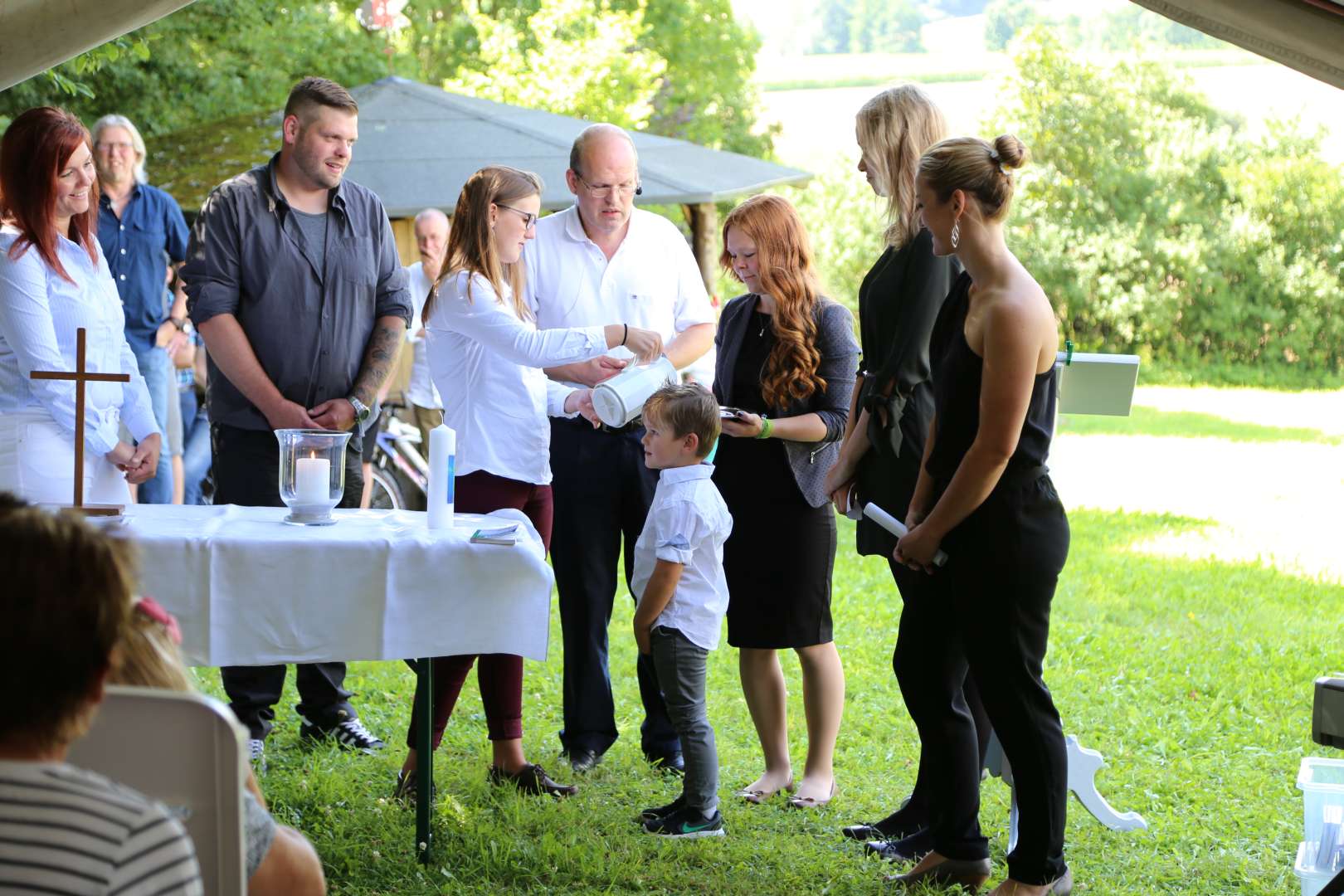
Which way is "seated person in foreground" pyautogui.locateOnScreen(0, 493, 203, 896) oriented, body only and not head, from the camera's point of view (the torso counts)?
away from the camera

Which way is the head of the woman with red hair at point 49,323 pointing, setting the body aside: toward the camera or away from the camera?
toward the camera

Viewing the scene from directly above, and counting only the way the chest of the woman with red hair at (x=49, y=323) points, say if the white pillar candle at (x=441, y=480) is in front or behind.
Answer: in front

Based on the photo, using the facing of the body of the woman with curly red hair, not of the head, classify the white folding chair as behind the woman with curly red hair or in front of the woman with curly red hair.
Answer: in front

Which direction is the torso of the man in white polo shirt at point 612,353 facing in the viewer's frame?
toward the camera

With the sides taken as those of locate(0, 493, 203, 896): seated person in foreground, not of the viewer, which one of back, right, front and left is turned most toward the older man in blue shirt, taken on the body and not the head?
front

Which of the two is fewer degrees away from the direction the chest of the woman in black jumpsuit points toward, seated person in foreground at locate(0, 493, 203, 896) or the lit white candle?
the lit white candle

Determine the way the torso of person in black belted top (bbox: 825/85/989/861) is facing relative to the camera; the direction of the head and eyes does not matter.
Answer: to the viewer's left

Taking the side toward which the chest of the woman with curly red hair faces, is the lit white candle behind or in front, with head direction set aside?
in front

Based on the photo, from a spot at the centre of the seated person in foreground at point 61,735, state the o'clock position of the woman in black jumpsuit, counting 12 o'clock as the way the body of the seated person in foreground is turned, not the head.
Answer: The woman in black jumpsuit is roughly at 2 o'clock from the seated person in foreground.

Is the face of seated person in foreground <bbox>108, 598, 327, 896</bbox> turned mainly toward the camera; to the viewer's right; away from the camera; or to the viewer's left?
away from the camera

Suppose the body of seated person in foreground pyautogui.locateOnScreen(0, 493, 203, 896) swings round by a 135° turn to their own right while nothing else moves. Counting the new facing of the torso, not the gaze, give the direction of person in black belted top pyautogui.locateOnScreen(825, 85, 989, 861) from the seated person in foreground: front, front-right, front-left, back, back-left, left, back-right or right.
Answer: left

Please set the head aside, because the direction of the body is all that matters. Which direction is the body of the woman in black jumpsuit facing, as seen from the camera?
to the viewer's left

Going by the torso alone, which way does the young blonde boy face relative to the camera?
to the viewer's left

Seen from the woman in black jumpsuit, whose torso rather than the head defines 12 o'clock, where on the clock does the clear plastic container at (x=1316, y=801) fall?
The clear plastic container is roughly at 5 o'clock from the woman in black jumpsuit.

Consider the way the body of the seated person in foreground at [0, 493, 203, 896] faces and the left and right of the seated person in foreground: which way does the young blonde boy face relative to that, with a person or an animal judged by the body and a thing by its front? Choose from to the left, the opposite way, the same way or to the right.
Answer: to the left

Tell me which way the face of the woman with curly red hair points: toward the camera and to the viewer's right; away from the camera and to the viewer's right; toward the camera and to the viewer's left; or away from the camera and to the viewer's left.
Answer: toward the camera and to the viewer's left

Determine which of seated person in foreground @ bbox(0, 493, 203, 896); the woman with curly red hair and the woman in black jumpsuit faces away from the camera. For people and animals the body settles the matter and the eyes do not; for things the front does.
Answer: the seated person in foreground
